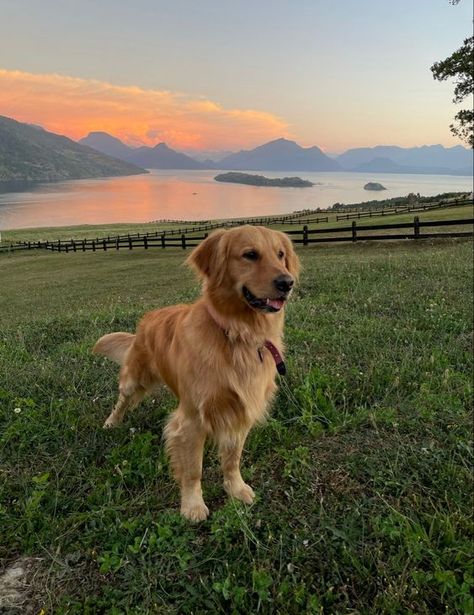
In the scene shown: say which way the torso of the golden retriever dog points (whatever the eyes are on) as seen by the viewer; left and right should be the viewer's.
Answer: facing the viewer and to the right of the viewer
